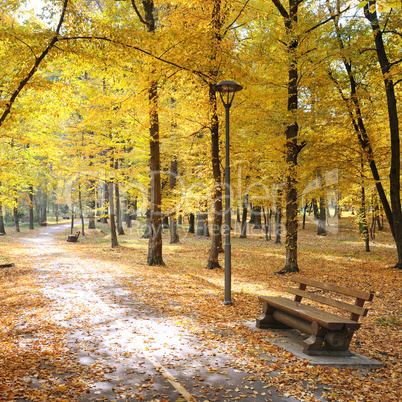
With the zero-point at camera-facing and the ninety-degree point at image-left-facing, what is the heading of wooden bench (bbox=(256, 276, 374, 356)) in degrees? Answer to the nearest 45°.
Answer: approximately 45°
